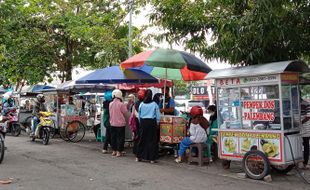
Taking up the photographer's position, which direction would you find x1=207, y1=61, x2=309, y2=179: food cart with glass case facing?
facing the viewer and to the left of the viewer

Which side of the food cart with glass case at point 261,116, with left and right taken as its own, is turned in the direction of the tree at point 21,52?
right

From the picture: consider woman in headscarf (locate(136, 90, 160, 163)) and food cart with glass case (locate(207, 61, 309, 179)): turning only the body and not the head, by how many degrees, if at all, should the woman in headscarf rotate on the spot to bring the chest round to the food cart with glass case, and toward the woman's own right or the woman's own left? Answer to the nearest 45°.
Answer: approximately 135° to the woman's own right

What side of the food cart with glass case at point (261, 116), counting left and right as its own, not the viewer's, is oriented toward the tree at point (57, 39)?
right

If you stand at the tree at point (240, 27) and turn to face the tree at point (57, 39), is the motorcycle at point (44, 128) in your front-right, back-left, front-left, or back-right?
front-left

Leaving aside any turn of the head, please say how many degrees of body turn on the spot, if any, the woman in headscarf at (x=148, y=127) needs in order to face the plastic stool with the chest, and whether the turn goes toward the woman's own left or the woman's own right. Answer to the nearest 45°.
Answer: approximately 90° to the woman's own right

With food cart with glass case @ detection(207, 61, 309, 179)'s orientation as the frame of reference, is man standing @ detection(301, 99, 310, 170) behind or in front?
behind
